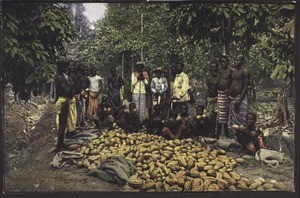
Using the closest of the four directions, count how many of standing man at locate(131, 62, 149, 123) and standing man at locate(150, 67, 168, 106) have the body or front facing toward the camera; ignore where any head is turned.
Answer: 2

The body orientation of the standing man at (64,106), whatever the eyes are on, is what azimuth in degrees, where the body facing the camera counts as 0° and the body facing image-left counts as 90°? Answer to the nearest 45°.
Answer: approximately 315°

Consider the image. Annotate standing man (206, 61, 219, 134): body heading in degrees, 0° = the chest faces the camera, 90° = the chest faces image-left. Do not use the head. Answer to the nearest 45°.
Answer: approximately 45°

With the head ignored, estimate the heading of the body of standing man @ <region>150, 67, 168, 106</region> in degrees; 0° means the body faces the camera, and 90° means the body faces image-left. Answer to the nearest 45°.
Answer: approximately 0°

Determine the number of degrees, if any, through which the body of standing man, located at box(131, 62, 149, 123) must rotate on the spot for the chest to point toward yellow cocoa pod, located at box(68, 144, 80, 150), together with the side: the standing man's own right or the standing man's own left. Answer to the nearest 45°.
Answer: approximately 90° to the standing man's own right

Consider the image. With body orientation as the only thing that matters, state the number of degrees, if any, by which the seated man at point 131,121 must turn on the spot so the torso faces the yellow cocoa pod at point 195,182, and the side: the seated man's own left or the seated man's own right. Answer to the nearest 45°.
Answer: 0° — they already face it

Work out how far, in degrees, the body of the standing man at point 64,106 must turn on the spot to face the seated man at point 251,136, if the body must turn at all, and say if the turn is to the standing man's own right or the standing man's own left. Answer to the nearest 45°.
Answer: approximately 45° to the standing man's own left
